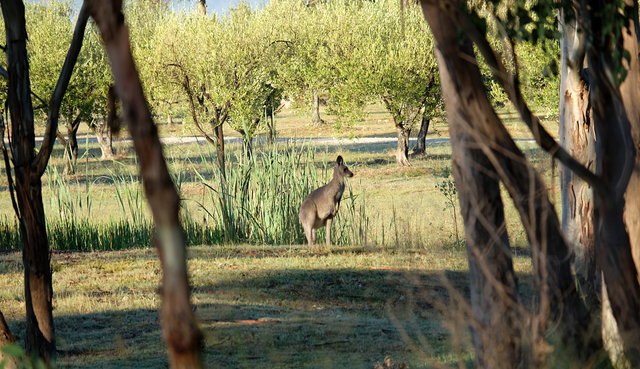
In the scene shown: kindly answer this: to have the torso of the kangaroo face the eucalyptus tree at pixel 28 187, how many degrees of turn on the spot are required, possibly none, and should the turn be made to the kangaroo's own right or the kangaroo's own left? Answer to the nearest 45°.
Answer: approximately 90° to the kangaroo's own right

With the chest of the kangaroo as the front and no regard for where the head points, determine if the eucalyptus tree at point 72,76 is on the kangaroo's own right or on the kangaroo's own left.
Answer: on the kangaroo's own left

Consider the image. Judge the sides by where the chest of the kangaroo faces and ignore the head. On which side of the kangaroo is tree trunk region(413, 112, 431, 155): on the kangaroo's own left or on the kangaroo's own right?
on the kangaroo's own left

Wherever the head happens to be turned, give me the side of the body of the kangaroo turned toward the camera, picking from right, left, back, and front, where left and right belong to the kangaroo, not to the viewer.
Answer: right

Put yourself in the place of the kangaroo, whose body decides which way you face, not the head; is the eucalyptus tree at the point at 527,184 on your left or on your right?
on your right
